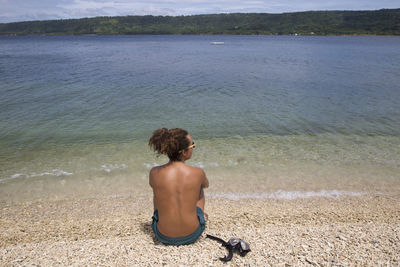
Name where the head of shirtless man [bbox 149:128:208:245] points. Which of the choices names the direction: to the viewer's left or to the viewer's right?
to the viewer's right

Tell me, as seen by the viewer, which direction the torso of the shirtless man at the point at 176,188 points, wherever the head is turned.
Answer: away from the camera
